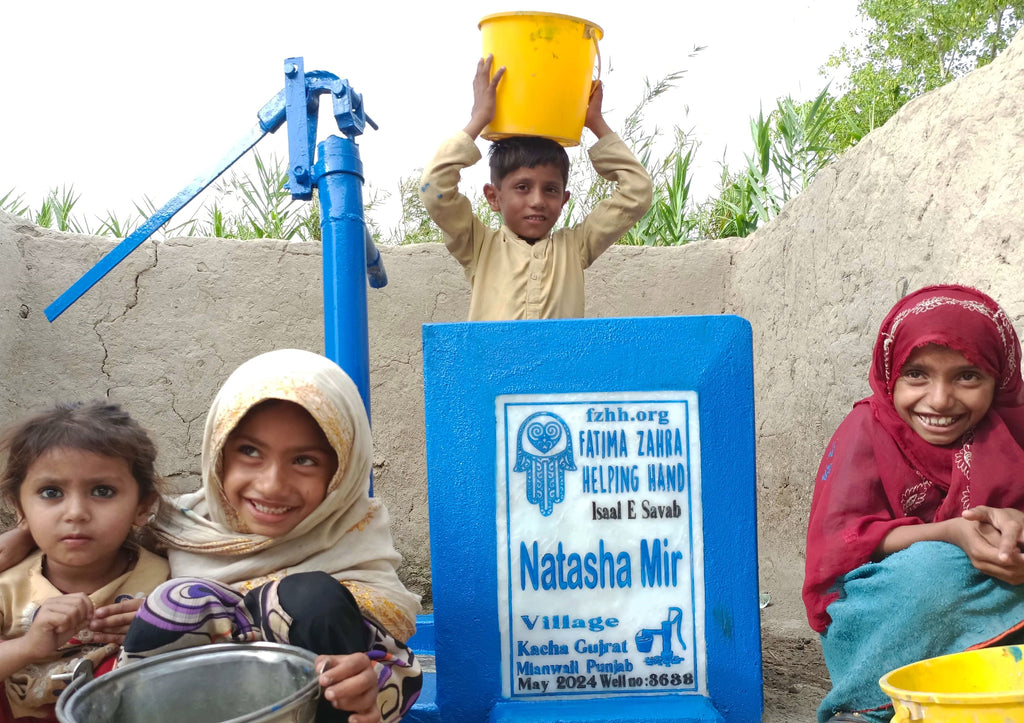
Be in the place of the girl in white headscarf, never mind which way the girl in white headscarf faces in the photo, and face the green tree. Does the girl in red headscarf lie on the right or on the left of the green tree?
right

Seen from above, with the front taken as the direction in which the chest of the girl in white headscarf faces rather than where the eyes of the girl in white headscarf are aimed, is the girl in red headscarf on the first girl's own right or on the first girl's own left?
on the first girl's own left

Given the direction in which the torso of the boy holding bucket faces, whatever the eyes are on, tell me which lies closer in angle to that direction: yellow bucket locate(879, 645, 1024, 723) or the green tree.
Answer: the yellow bucket

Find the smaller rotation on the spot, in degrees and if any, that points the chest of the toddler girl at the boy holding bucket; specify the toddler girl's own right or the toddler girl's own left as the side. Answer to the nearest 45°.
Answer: approximately 135° to the toddler girl's own left

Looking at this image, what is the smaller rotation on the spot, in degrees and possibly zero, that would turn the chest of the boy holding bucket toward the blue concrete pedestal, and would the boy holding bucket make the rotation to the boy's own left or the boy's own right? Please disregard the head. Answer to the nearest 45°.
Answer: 0° — they already face it

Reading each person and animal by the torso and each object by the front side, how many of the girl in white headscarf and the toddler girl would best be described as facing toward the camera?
2

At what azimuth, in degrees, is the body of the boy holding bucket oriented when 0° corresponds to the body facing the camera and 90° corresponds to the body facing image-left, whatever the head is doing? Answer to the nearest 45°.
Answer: approximately 0°
